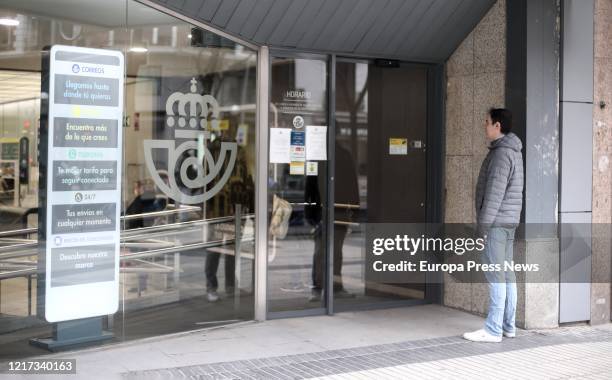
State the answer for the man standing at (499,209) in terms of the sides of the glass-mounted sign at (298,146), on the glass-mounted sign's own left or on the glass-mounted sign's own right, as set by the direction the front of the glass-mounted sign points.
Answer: on the glass-mounted sign's own left

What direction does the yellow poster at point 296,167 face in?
toward the camera

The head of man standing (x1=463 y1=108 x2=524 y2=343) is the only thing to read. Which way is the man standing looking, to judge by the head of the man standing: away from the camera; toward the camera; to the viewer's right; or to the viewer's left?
to the viewer's left

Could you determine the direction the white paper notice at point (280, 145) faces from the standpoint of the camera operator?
facing the viewer

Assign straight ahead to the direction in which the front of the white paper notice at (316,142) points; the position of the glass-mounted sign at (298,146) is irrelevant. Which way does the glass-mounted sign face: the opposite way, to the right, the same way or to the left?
the same way

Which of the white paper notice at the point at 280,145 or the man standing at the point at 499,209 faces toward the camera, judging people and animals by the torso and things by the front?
the white paper notice

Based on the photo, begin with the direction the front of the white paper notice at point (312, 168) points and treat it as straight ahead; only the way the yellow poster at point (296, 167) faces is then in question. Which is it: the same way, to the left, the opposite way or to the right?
the same way

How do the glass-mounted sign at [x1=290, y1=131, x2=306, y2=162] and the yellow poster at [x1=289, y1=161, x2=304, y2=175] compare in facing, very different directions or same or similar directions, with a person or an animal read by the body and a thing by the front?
same or similar directions

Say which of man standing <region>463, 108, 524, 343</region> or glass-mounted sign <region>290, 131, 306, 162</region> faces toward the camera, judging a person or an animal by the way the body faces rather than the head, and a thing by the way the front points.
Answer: the glass-mounted sign

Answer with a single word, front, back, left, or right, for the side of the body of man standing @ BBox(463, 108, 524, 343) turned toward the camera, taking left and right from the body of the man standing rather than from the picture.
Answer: left

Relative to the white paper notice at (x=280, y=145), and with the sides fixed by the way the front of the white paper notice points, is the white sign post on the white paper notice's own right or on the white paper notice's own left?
on the white paper notice's own right

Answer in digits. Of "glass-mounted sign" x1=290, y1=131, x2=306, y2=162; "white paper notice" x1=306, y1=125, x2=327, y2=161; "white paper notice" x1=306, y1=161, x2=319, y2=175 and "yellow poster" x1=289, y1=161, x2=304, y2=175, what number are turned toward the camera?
4

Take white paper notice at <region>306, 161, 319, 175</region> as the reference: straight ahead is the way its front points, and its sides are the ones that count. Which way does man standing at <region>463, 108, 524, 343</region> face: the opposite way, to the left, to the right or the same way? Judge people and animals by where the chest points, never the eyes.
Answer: to the right

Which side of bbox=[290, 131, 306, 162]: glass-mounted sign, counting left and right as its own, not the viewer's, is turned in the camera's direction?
front

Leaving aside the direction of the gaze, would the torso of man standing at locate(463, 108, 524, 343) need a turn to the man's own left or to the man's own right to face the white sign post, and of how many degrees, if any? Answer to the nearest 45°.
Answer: approximately 45° to the man's own left
